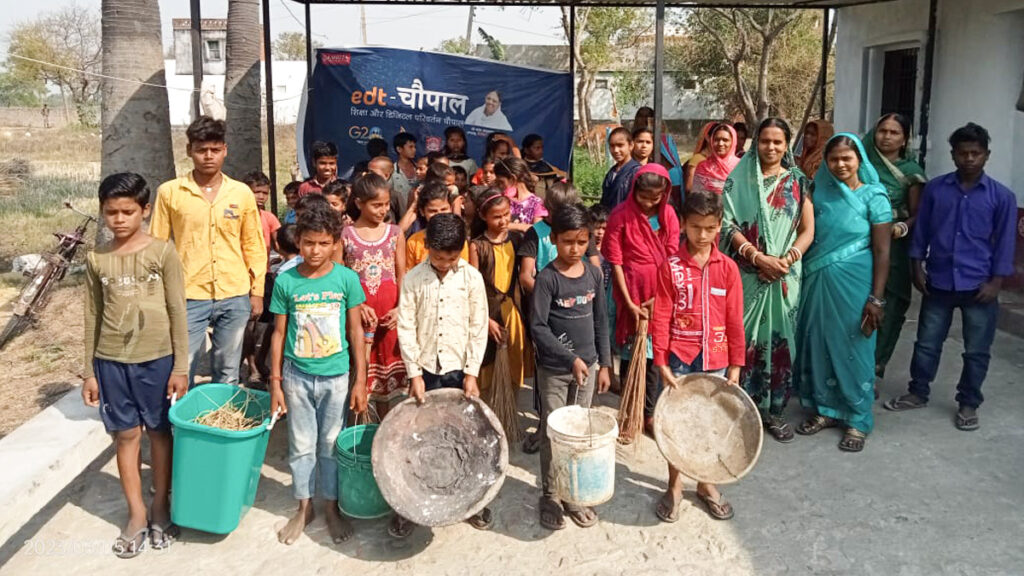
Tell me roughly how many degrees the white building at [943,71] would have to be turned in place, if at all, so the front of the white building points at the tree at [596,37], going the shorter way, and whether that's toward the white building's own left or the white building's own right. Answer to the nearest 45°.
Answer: approximately 90° to the white building's own right

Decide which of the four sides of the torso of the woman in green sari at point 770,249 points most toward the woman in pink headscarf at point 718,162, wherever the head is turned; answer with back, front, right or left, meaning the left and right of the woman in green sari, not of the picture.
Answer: back

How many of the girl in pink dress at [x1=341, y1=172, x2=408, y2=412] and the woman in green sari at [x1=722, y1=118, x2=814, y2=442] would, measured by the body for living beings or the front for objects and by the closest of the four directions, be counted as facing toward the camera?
2

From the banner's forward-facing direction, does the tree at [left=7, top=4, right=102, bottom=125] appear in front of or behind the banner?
behind

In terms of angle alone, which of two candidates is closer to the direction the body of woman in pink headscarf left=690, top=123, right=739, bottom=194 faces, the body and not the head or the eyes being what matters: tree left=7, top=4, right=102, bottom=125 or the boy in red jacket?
the boy in red jacket

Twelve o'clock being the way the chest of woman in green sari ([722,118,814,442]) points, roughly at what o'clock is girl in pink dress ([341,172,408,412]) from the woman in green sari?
The girl in pink dress is roughly at 2 o'clock from the woman in green sari.

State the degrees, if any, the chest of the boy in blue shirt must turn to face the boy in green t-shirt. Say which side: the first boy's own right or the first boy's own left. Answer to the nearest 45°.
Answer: approximately 45° to the first boy's own right

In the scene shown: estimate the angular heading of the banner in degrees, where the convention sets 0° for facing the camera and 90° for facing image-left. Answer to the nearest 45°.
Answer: approximately 0°

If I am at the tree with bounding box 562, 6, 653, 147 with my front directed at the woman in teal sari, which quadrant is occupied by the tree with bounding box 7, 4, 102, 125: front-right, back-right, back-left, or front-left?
back-right

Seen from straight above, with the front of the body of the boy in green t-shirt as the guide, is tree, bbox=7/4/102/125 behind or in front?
behind
